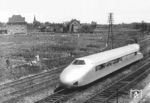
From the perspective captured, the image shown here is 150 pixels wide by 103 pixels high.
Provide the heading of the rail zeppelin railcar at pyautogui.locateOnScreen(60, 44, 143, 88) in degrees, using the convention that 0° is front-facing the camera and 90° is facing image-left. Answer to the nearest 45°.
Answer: approximately 45°
